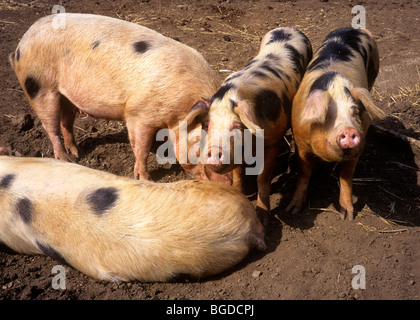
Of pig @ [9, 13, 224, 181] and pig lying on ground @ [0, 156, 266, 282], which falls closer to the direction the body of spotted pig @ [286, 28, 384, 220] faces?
the pig lying on ground

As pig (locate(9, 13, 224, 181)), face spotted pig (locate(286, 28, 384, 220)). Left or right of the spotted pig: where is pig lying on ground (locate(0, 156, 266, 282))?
right

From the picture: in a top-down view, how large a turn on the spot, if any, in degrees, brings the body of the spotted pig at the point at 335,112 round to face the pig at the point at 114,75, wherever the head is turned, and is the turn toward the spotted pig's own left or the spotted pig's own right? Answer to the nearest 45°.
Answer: approximately 90° to the spotted pig's own right

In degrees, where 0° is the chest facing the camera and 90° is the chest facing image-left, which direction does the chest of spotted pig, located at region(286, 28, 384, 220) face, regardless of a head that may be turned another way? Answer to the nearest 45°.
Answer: approximately 0°
